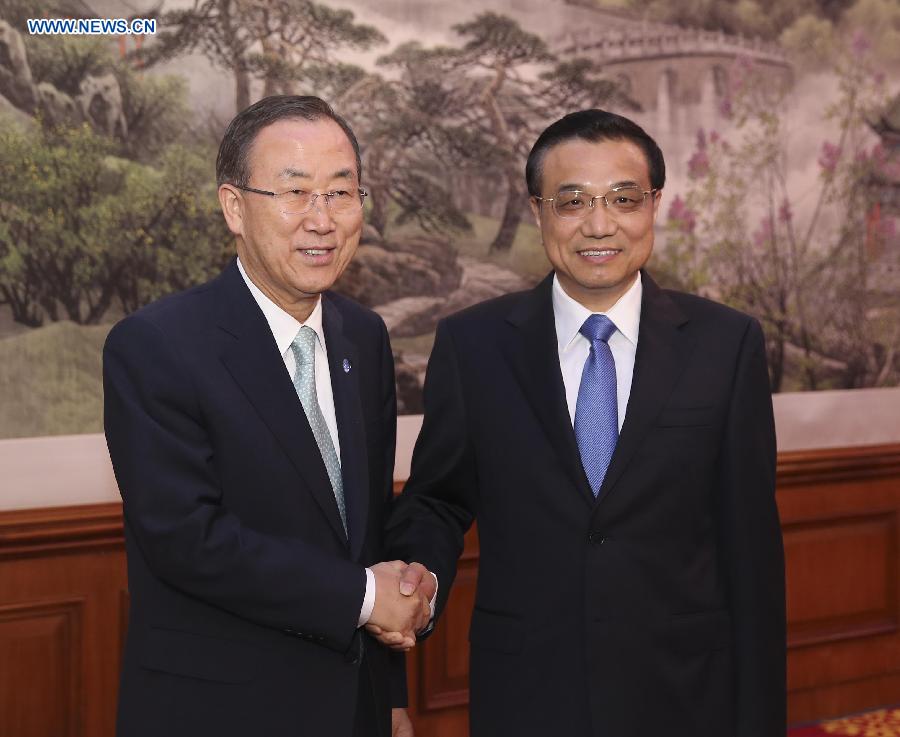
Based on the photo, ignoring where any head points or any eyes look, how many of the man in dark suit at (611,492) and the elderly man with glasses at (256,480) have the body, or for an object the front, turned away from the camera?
0

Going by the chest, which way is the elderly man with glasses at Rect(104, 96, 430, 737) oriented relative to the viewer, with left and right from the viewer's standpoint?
facing the viewer and to the right of the viewer

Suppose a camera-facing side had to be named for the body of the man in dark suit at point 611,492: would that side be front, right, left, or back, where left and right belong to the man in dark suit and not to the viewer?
front

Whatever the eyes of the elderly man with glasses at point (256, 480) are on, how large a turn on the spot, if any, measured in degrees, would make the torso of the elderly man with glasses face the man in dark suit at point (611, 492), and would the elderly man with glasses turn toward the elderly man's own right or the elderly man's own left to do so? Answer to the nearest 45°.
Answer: approximately 45° to the elderly man's own left

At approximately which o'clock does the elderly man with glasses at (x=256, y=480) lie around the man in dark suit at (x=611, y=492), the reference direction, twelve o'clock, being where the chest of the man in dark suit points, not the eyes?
The elderly man with glasses is roughly at 2 o'clock from the man in dark suit.
